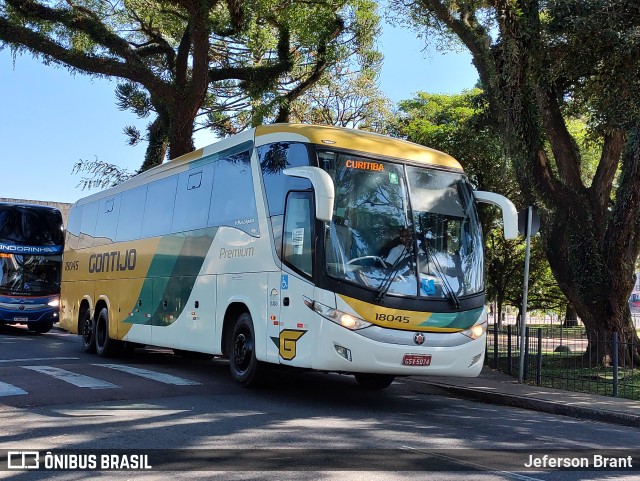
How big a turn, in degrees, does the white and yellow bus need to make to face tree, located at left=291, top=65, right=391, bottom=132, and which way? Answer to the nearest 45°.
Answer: approximately 135° to its left

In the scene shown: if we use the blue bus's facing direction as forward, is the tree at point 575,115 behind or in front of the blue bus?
in front

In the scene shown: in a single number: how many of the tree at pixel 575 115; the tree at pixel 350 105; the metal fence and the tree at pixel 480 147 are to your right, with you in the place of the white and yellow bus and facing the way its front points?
0

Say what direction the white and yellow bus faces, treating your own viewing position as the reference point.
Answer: facing the viewer and to the right of the viewer

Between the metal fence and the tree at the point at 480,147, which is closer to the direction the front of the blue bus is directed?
the metal fence

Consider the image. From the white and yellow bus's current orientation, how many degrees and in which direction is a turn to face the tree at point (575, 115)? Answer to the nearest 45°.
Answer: approximately 90° to its left

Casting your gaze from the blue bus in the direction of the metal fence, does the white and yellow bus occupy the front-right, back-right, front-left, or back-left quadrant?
front-right

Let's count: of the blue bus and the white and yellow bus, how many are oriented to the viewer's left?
0

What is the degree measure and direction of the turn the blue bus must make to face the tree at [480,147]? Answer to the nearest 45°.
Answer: approximately 90° to its left

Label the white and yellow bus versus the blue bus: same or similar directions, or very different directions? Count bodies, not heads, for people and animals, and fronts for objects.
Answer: same or similar directions

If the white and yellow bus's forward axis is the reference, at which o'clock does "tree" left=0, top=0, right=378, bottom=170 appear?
The tree is roughly at 7 o'clock from the white and yellow bus.

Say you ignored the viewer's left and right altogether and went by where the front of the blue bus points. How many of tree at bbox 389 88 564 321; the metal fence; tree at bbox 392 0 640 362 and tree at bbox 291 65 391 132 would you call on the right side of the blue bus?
0

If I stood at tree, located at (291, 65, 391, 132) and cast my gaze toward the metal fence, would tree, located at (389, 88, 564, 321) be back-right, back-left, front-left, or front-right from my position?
front-left

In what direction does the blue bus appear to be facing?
toward the camera
